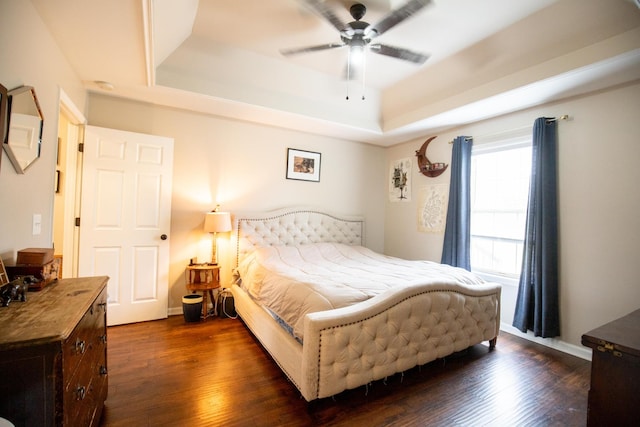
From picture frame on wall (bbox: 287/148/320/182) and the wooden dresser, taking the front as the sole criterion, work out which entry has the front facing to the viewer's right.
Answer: the wooden dresser

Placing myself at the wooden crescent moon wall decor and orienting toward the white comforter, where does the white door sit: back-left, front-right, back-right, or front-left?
front-right

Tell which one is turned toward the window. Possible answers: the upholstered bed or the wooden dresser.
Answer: the wooden dresser

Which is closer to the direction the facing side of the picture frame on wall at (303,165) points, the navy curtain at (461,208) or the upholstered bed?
the upholstered bed

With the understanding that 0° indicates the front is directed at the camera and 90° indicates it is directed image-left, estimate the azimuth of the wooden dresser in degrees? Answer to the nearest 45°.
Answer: approximately 270°

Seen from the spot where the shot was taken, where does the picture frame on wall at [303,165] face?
facing the viewer

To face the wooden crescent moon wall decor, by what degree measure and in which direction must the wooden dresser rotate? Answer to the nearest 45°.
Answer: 0° — it already faces it

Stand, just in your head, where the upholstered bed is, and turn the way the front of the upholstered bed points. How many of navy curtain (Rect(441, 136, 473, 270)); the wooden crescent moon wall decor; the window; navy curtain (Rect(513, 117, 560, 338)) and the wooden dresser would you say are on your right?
1

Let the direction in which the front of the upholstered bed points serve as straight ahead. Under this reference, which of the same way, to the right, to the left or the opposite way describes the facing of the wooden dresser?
to the left

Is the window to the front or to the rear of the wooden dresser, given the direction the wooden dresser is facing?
to the front

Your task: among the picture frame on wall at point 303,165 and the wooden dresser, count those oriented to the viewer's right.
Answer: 1

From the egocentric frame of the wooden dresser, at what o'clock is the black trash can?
The black trash can is roughly at 10 o'clock from the wooden dresser.

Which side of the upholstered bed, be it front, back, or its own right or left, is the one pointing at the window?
left

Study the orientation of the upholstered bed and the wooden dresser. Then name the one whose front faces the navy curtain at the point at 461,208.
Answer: the wooden dresser

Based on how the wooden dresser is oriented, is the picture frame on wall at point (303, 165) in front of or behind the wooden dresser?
in front
